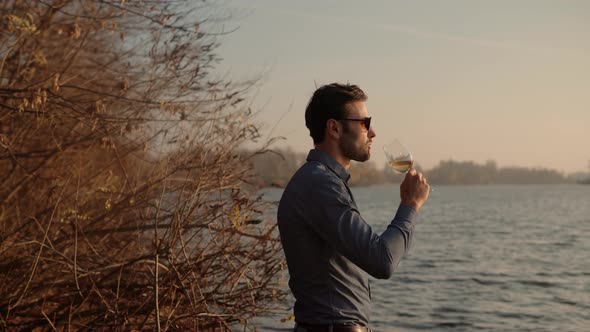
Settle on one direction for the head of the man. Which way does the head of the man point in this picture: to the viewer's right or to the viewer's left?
to the viewer's right

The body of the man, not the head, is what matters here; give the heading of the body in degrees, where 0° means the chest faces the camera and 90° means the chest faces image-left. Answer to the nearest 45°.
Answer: approximately 270°
